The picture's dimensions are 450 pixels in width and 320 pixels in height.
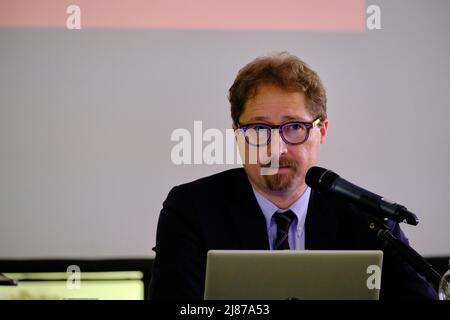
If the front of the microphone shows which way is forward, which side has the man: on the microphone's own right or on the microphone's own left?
on the microphone's own right

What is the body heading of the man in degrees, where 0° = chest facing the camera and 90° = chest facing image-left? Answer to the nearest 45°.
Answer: approximately 0°

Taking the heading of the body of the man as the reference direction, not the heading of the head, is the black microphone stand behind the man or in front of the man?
in front

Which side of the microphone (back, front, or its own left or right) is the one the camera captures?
left

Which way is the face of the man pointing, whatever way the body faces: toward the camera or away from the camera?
toward the camera

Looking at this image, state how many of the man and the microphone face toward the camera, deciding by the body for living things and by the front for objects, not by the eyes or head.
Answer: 1

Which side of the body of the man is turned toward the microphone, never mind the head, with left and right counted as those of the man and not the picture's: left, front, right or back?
front

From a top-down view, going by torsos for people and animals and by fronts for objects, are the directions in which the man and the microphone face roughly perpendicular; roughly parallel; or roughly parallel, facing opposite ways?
roughly perpendicular
